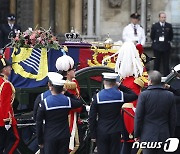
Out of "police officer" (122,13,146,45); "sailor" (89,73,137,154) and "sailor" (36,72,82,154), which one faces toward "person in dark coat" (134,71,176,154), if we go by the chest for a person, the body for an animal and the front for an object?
the police officer

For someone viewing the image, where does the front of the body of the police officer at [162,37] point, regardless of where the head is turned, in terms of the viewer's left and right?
facing the viewer

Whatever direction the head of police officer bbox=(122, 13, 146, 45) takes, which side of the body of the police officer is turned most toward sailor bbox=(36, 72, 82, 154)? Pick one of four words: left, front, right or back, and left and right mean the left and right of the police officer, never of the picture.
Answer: front

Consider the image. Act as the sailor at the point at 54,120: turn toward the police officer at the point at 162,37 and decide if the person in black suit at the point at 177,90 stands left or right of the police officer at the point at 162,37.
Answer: right

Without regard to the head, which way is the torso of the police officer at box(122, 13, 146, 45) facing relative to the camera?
toward the camera

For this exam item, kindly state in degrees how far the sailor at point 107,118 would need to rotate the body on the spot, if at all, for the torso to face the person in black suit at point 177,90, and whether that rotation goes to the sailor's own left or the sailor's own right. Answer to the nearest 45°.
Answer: approximately 45° to the sailor's own right

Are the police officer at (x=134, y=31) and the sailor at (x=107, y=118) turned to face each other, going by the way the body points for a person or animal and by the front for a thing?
yes

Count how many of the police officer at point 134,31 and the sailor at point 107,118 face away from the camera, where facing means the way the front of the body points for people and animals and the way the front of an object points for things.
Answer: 1

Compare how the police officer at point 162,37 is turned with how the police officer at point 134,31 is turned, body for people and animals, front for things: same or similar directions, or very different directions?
same or similar directions

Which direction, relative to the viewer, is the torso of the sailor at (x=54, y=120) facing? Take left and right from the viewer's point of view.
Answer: facing away from the viewer

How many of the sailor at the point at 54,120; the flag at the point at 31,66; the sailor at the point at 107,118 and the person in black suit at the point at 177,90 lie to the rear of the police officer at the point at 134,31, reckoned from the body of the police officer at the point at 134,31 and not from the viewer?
0

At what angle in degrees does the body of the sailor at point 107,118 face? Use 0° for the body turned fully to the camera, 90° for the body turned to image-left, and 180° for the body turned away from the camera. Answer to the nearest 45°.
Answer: approximately 180°

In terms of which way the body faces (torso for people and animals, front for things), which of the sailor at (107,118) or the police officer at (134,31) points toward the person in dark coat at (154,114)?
the police officer

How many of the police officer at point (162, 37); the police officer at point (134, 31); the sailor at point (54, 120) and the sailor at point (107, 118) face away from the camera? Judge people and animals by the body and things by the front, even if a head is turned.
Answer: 2

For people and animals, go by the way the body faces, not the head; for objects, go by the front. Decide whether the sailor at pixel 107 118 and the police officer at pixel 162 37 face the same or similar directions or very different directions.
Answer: very different directions

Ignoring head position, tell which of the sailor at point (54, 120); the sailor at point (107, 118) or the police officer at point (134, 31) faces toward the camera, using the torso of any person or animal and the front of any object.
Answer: the police officer

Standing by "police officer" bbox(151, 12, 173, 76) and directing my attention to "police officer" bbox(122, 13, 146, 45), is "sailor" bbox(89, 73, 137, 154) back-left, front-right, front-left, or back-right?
front-left
